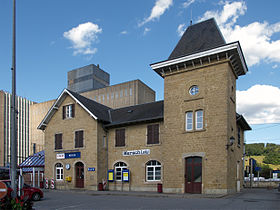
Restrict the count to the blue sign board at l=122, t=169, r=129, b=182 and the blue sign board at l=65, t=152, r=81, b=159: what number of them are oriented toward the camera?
2

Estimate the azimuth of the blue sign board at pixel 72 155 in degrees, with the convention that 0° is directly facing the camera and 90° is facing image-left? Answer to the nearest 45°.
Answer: approximately 0°

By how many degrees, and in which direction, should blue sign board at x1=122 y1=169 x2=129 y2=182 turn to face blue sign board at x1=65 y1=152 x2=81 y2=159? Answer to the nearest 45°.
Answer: approximately 135° to its right
